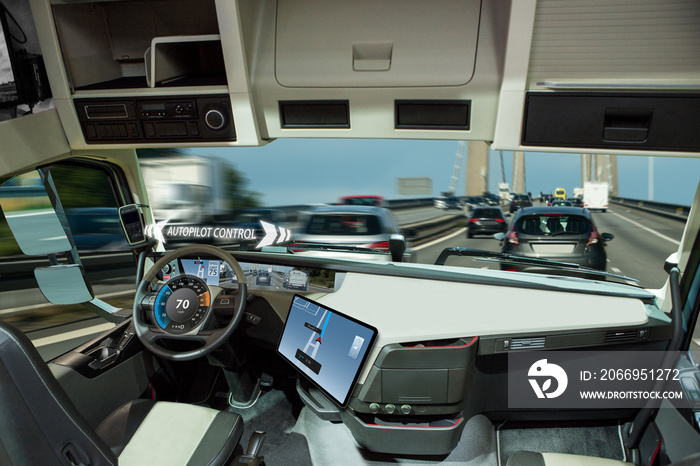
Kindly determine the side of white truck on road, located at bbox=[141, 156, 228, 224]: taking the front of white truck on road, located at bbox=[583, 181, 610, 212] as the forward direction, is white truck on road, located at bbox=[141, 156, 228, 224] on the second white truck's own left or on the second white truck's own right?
on the second white truck's own left

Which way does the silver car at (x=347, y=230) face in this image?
away from the camera

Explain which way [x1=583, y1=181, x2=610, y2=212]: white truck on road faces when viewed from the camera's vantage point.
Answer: facing away from the viewer

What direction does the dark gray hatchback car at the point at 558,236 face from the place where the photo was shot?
facing away from the viewer

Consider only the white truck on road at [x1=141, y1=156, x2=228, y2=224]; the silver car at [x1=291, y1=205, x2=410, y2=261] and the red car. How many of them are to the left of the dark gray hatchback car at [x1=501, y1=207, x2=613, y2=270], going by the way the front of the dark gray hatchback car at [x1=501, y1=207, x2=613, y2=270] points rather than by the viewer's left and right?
3

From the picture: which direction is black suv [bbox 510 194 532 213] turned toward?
away from the camera
